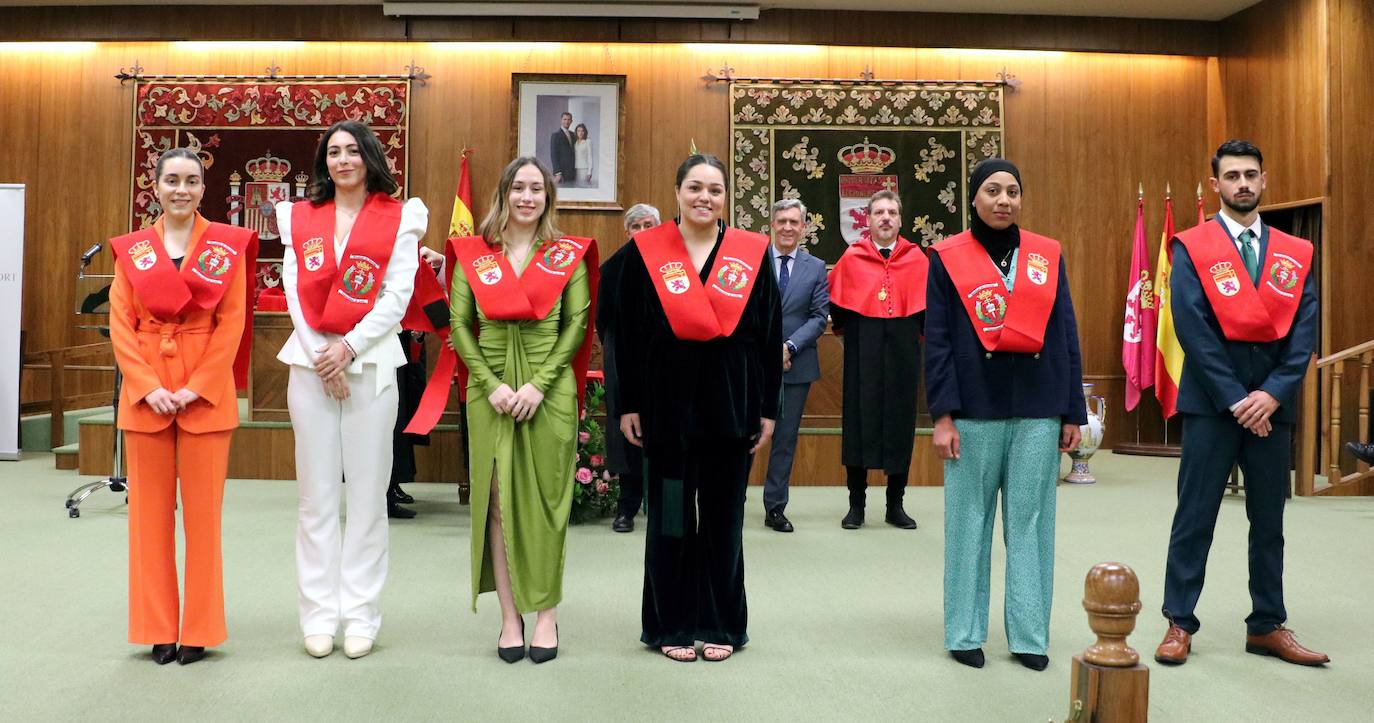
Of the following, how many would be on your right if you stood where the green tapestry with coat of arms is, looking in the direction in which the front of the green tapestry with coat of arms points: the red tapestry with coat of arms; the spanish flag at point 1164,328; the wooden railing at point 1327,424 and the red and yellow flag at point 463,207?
2

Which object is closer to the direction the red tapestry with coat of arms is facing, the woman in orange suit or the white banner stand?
the woman in orange suit

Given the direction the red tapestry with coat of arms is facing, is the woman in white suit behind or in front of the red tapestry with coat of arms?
in front

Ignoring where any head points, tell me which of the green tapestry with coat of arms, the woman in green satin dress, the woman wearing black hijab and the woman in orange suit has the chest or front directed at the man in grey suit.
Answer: the green tapestry with coat of arms

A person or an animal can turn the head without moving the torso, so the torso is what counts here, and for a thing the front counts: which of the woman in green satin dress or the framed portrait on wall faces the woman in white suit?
the framed portrait on wall

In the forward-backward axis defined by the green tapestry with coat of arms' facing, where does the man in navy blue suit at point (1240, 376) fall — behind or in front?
in front
